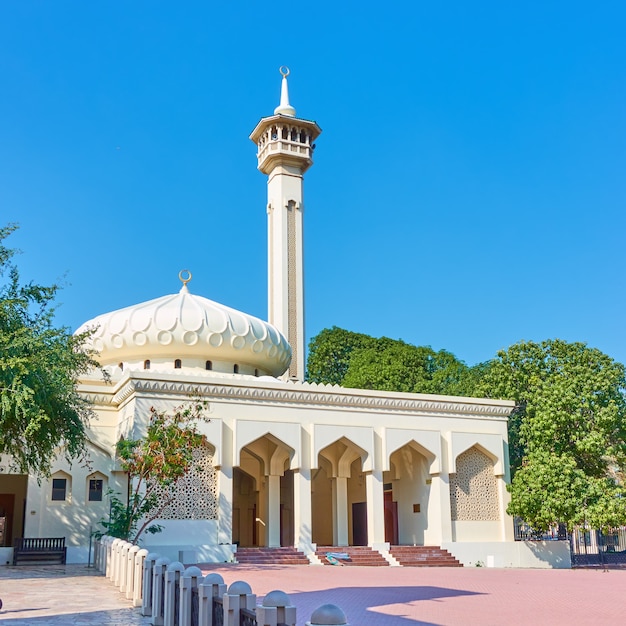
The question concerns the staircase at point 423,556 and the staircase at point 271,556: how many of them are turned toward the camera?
2

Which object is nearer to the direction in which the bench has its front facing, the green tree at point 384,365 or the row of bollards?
the row of bollards

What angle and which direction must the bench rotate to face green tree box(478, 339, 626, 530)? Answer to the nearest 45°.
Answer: approximately 90° to its left

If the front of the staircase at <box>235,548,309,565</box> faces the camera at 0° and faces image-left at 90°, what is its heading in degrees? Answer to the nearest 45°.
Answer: approximately 0°

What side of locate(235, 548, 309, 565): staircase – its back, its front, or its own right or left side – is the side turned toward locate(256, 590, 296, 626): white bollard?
front

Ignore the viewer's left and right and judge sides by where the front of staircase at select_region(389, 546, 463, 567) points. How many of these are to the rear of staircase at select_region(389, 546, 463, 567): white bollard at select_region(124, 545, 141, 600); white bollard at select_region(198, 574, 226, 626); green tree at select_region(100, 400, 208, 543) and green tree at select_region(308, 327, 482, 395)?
1

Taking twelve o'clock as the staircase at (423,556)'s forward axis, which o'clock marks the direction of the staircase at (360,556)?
the staircase at (360,556) is roughly at 2 o'clock from the staircase at (423,556).

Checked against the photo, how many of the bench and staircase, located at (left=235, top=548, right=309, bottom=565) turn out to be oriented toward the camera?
2

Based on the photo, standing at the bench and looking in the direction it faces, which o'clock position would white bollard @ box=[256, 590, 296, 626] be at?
The white bollard is roughly at 12 o'clock from the bench.

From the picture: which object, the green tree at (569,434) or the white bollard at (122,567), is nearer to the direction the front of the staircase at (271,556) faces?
the white bollard

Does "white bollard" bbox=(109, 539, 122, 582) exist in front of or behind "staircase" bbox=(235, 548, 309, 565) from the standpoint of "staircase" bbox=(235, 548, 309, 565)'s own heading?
in front

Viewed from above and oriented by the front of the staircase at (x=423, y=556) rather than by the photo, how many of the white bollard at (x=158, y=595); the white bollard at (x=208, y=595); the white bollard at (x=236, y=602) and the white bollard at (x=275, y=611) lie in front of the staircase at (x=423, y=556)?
4

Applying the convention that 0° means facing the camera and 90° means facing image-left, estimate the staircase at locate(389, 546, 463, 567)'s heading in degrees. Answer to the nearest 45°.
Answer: approximately 0°
